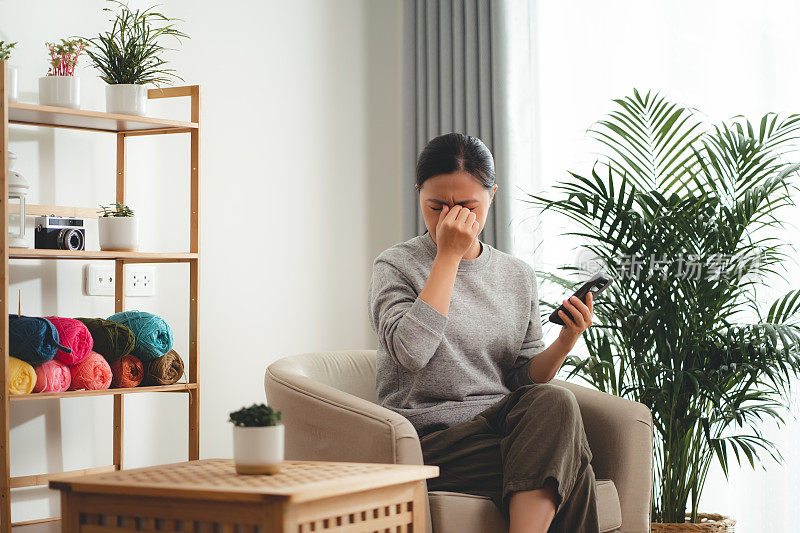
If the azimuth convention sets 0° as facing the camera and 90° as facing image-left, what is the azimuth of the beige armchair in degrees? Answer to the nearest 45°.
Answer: approximately 315°

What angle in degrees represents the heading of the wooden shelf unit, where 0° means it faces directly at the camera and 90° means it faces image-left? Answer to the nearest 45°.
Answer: approximately 315°

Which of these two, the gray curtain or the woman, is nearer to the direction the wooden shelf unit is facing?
the woman
